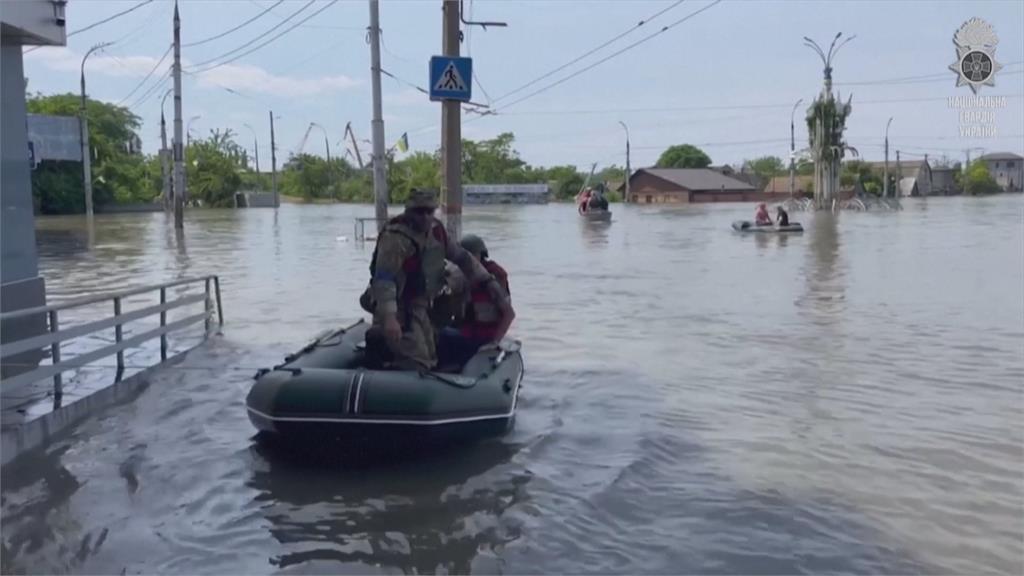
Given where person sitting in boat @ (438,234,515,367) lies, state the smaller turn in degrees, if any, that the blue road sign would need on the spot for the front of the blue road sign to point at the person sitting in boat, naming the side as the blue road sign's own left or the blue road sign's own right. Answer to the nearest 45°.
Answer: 0° — it already faces them

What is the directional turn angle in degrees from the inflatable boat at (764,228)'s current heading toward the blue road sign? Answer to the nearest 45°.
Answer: approximately 90° to its left

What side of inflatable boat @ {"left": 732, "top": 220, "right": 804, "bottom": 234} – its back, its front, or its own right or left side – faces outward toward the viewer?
left

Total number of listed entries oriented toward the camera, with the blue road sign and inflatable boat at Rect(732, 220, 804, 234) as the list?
1

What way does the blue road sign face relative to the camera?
toward the camera

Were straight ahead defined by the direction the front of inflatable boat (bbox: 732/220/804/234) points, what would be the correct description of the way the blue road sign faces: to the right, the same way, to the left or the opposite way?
to the left

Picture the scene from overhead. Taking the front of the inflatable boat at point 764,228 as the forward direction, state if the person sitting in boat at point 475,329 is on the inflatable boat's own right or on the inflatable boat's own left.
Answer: on the inflatable boat's own left

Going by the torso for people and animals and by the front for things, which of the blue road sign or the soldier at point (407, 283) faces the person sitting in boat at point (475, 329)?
the blue road sign

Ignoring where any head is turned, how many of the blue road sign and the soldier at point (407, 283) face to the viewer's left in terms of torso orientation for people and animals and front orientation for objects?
0

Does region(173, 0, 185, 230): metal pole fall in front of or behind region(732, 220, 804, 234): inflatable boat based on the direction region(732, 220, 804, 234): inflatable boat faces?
in front

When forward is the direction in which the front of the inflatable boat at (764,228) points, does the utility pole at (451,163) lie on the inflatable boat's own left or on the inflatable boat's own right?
on the inflatable boat's own left

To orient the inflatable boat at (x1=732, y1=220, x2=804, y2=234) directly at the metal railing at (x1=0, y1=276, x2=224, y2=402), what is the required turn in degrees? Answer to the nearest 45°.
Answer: approximately 90° to its left

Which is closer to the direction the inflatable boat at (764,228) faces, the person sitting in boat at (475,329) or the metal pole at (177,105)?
the metal pole
